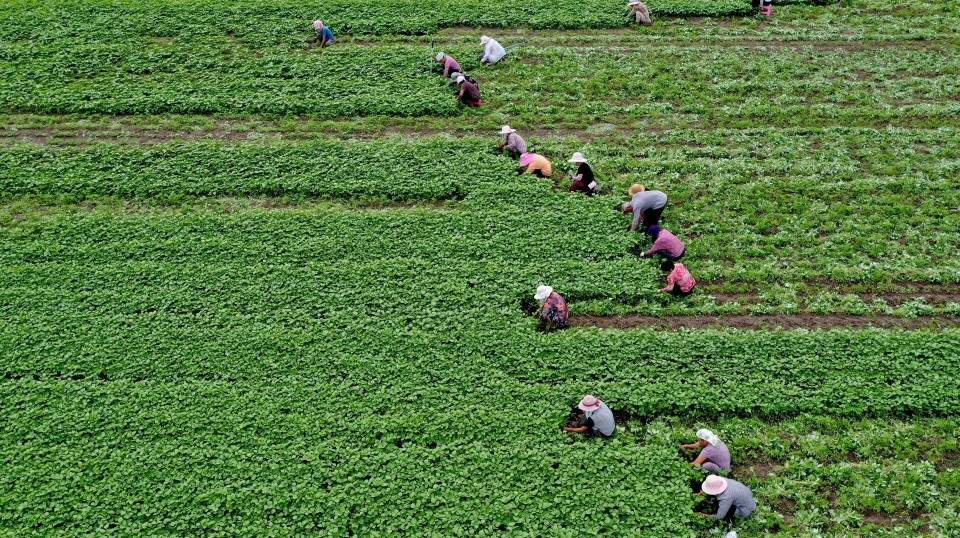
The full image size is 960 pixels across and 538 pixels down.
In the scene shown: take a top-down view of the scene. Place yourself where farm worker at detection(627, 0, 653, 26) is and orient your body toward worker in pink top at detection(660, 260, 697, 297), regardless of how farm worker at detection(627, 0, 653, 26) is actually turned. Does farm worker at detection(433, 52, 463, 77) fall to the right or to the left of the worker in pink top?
right

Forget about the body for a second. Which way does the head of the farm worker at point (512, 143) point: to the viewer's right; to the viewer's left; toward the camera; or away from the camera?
to the viewer's left

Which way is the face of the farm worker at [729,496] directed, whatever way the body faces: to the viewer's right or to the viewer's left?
to the viewer's left

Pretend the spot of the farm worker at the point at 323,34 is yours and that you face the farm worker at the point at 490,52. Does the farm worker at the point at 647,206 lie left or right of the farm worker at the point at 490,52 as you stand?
right

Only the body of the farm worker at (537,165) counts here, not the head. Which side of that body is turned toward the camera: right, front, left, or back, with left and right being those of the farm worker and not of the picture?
left

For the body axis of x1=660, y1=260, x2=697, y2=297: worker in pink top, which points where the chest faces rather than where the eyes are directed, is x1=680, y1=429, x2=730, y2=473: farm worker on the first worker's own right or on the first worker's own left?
on the first worker's own left

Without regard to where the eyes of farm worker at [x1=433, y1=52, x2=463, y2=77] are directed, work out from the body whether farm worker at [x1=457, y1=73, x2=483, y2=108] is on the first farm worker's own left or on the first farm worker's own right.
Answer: on the first farm worker's own left

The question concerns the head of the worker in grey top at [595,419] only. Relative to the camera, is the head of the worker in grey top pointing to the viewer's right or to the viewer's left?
to the viewer's left

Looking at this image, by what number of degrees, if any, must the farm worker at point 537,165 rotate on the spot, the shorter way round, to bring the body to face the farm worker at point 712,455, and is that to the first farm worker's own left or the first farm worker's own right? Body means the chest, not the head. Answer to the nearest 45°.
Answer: approximately 90° to the first farm worker's own left

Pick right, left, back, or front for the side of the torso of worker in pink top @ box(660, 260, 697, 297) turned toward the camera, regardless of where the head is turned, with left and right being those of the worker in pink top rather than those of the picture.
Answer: left

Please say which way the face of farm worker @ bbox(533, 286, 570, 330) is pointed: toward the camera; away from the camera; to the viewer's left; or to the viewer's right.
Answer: to the viewer's left

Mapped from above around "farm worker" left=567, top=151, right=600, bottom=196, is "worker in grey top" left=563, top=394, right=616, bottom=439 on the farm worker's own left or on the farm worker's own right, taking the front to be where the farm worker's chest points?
on the farm worker's own left

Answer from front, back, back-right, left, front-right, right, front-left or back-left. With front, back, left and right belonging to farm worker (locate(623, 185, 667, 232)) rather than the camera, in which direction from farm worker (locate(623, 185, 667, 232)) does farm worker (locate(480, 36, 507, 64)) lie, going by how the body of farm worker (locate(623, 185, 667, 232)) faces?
front-right

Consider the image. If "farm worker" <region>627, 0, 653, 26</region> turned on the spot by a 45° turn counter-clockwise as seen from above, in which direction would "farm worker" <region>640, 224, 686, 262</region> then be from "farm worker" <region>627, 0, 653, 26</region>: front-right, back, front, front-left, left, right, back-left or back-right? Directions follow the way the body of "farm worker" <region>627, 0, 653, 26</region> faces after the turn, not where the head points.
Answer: front-left
